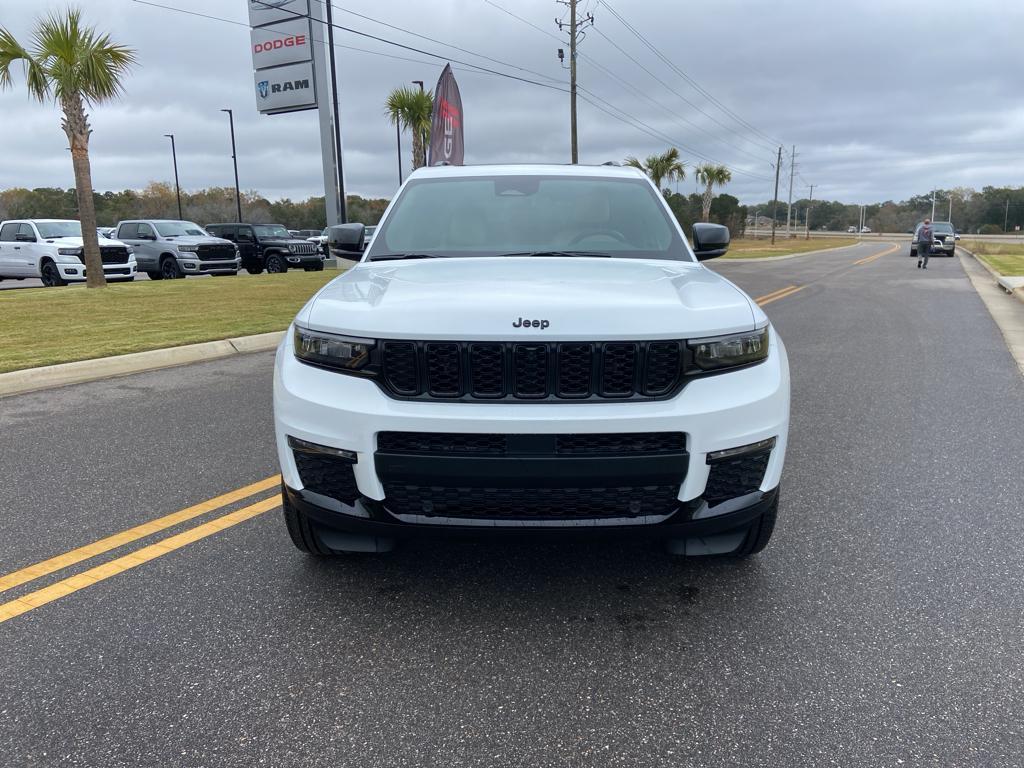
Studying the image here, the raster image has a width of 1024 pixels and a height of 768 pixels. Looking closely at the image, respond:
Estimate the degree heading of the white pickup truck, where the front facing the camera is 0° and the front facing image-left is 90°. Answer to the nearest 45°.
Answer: approximately 315°

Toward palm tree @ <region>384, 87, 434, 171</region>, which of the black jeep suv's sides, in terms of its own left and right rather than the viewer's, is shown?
left

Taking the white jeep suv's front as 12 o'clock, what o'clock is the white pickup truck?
The white pickup truck is roughly at 5 o'clock from the white jeep suv.

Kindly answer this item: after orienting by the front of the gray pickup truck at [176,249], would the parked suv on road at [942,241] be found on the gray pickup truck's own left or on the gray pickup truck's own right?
on the gray pickup truck's own left

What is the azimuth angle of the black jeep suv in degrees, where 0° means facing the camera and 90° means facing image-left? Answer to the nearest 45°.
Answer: approximately 315°

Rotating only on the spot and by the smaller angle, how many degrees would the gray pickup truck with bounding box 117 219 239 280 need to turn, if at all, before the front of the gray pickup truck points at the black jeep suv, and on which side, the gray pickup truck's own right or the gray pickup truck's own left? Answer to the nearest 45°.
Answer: approximately 90° to the gray pickup truck's own left

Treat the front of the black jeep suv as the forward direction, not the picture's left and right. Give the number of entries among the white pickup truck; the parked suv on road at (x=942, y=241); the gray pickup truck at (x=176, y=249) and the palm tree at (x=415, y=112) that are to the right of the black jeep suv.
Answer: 2

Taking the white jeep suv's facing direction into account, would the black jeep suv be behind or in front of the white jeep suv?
behind

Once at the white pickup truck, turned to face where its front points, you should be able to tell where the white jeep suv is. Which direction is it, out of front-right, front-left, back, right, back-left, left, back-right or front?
front-right

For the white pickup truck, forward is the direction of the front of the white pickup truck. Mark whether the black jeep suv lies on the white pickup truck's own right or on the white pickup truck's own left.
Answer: on the white pickup truck's own left

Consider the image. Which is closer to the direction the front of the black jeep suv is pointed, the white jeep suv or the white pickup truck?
the white jeep suv

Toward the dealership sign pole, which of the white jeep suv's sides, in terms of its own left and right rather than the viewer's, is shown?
back

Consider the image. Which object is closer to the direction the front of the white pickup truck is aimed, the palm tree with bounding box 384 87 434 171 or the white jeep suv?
the white jeep suv
